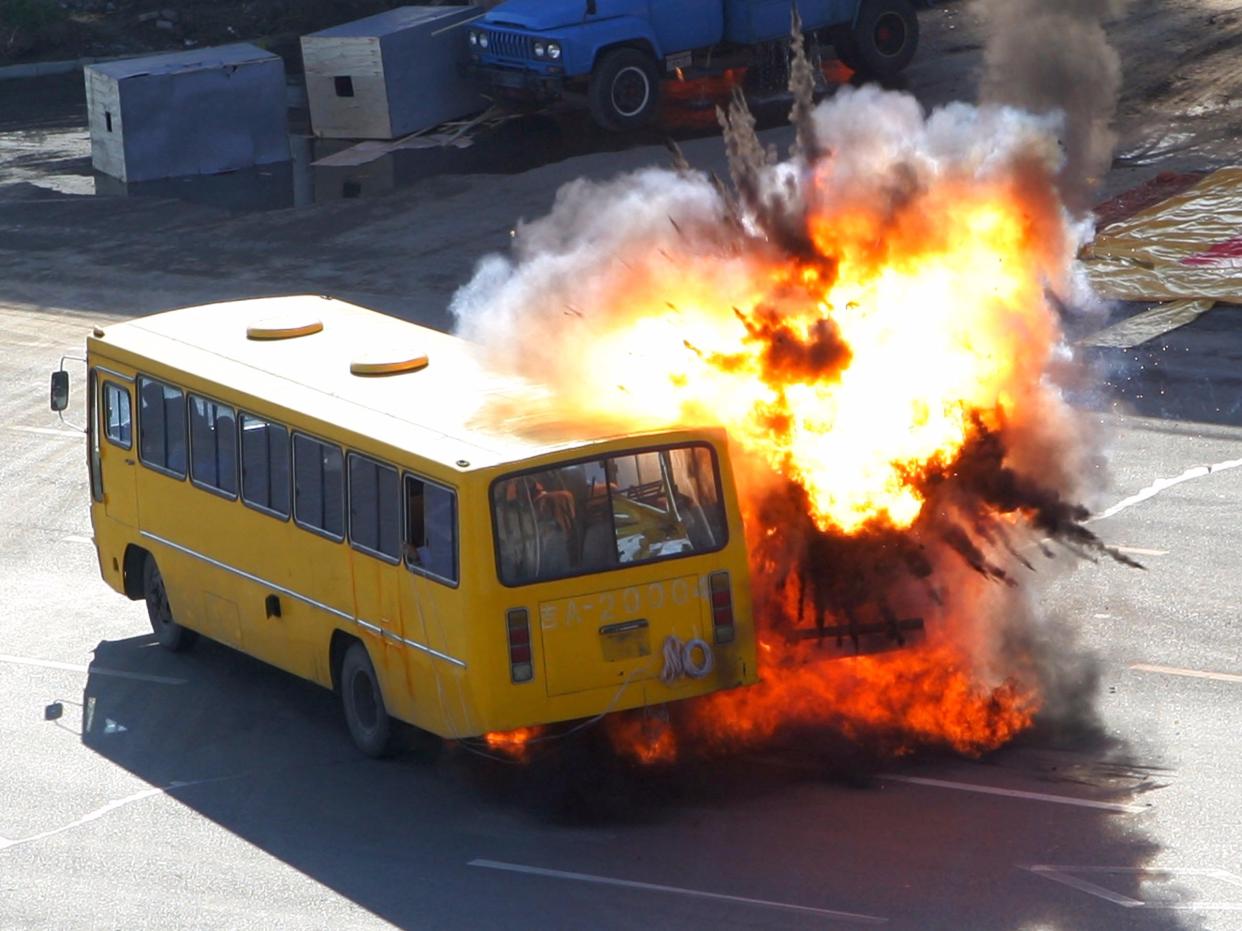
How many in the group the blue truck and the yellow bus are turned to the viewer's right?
0

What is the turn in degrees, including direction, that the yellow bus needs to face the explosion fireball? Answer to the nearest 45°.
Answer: approximately 135° to its right

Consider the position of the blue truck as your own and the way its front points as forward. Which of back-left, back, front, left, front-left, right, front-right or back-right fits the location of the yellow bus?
front-left

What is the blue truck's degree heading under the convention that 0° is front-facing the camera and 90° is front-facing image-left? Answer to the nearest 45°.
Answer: approximately 45°

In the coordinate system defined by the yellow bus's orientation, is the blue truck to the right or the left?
on its right

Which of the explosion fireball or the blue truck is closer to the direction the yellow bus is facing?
the blue truck

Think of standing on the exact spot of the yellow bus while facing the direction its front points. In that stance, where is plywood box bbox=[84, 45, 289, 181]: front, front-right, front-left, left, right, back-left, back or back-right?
front-right

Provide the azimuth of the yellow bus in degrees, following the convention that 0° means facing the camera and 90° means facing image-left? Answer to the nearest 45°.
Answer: approximately 135°

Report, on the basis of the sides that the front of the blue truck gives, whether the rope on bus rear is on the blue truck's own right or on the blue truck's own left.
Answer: on the blue truck's own left
